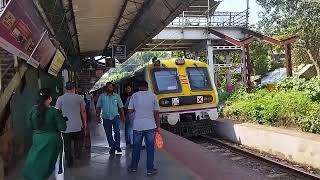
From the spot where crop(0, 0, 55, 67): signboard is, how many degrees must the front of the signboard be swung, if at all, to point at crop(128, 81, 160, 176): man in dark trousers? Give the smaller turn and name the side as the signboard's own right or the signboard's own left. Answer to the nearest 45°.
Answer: approximately 45° to the signboard's own left

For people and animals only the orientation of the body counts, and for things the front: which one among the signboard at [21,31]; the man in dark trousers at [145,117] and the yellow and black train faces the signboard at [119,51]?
the man in dark trousers

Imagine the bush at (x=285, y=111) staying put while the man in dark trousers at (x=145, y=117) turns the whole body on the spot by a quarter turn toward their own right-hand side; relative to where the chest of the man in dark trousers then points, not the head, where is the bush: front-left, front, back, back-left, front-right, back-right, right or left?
front-left

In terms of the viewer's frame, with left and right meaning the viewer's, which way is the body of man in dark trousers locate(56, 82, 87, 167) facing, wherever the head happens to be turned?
facing away from the viewer

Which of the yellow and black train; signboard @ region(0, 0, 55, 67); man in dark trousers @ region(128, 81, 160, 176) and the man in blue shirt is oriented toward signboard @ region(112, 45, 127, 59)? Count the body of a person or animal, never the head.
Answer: the man in dark trousers

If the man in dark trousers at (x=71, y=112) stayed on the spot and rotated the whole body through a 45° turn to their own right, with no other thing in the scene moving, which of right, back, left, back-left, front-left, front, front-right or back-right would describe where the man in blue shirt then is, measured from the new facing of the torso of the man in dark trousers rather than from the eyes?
front

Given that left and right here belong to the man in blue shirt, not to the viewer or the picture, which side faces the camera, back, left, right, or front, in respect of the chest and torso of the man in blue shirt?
front

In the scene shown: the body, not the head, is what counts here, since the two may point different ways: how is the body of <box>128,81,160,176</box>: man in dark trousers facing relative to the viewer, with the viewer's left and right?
facing away from the viewer

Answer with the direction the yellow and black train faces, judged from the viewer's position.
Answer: facing the viewer and to the right of the viewer

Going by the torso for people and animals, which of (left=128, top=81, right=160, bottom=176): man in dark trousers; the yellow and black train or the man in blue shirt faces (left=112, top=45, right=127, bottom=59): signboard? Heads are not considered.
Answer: the man in dark trousers

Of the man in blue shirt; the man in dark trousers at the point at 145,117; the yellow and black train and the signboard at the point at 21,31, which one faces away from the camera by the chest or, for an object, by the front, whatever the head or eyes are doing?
the man in dark trousers

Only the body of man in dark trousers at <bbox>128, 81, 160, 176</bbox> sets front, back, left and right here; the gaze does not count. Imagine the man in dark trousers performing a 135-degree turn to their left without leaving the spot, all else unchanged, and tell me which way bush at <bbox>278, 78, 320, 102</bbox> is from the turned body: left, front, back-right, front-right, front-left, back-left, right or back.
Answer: back

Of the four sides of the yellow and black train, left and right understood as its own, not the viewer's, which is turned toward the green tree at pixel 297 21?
left

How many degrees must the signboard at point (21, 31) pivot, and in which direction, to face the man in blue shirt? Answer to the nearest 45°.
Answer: approximately 90° to its left
